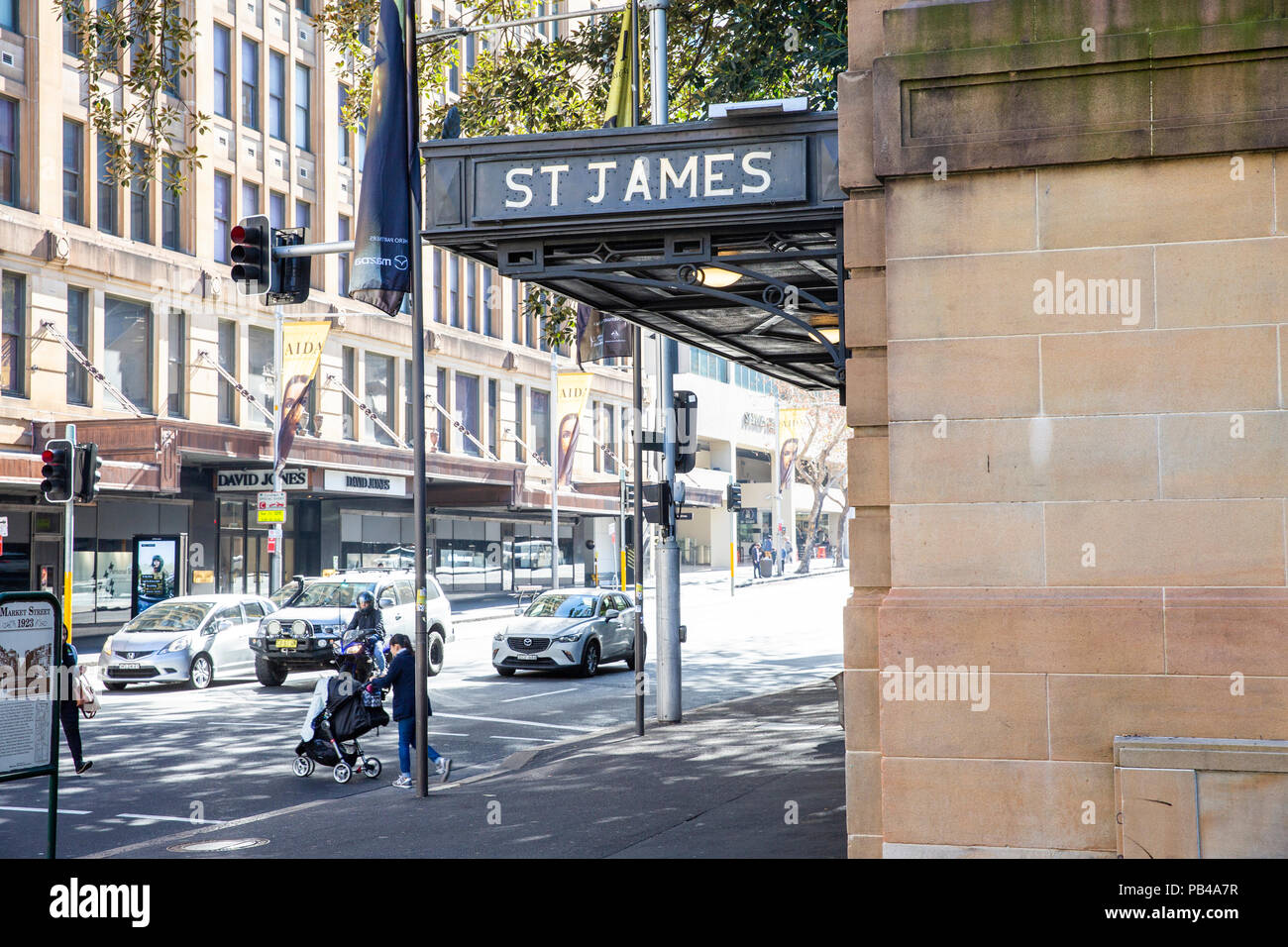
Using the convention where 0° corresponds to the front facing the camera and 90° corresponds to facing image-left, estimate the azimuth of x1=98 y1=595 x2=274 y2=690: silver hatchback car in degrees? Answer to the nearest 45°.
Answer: approximately 45°

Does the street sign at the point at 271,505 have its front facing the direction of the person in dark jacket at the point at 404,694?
yes

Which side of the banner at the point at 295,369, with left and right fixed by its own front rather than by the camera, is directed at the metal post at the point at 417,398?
front

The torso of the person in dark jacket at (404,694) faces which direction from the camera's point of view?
to the viewer's left

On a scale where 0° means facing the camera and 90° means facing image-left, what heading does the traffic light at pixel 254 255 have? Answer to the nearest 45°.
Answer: approximately 45°

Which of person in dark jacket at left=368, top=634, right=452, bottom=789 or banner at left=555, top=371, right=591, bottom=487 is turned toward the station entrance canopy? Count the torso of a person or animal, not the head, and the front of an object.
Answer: the banner

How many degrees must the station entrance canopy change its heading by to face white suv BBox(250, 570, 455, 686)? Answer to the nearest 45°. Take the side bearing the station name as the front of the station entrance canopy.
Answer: approximately 180°

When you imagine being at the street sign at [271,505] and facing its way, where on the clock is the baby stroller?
The baby stroller is roughly at 12 o'clock from the street sign.

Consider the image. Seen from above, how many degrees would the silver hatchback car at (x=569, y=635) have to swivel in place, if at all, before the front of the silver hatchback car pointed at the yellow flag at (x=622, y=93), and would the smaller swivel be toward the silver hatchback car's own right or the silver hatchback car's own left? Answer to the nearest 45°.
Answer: approximately 45° to the silver hatchback car's own left

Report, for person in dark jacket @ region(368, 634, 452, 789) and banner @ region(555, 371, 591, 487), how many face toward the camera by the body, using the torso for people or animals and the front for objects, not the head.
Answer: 1
